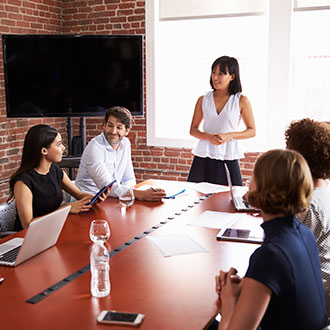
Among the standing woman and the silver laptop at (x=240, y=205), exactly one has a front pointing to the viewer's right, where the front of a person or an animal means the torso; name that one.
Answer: the silver laptop

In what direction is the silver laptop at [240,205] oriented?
to the viewer's right

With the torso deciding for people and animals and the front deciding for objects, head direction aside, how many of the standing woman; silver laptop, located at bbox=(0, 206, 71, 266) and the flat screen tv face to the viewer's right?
0

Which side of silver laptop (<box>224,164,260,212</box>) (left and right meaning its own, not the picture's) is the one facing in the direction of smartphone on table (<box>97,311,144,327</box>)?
right

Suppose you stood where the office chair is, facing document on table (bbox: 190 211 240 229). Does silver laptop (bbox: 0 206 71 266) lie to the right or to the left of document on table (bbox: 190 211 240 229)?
right

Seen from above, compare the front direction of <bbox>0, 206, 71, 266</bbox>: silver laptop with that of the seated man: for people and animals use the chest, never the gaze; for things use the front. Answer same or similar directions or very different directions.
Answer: very different directions

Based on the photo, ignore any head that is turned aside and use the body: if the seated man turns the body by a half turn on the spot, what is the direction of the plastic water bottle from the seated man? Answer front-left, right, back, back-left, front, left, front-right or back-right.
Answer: back-left

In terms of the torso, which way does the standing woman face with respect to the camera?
toward the camera

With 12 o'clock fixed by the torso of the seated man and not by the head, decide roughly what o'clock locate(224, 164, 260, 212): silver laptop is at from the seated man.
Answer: The silver laptop is roughly at 12 o'clock from the seated man.

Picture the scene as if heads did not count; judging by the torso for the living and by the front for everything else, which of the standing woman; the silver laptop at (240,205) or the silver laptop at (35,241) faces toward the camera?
the standing woman

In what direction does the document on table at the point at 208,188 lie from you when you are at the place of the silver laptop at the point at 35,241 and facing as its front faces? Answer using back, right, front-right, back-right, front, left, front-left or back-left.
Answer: right

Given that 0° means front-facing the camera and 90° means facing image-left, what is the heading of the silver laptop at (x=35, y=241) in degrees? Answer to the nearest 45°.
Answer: approximately 135°

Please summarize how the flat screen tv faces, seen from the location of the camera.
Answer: facing the viewer

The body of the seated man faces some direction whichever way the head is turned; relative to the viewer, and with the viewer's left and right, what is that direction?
facing the viewer and to the right of the viewer

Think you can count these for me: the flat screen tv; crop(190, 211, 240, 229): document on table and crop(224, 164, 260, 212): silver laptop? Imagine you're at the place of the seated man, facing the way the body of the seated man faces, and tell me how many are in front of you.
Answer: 2

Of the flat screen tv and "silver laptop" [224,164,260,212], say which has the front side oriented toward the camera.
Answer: the flat screen tv

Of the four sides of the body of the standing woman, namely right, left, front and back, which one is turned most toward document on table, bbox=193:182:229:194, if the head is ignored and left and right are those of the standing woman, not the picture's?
front

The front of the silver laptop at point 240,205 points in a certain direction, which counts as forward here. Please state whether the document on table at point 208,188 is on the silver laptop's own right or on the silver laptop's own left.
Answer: on the silver laptop's own left
